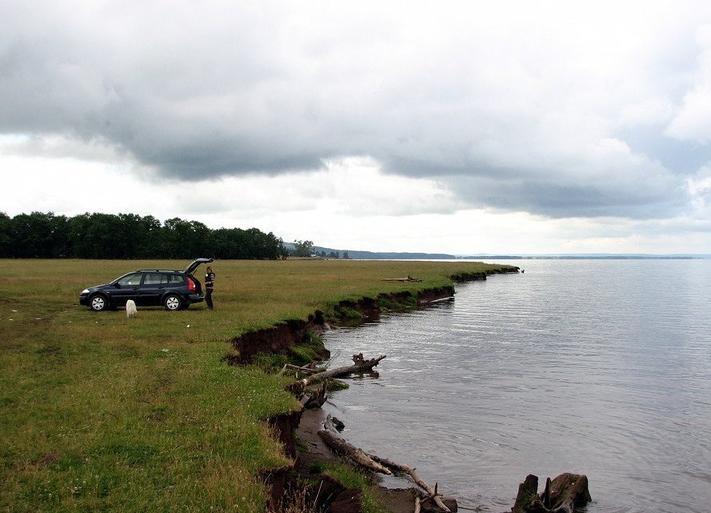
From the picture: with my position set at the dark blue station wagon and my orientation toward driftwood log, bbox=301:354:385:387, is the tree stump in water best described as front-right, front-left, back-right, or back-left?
front-right

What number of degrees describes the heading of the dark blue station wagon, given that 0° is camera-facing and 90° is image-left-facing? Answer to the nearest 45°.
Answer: approximately 90°

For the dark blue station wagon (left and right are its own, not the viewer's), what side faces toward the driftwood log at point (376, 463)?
left

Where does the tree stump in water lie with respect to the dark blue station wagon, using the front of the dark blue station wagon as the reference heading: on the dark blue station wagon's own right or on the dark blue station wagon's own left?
on the dark blue station wagon's own left

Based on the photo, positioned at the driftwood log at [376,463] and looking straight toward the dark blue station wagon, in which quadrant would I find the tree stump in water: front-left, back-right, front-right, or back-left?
back-right

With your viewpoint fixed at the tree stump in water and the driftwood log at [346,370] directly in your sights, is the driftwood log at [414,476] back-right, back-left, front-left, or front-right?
front-left

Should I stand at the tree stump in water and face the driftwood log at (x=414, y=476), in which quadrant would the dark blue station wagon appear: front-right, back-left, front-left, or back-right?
front-right

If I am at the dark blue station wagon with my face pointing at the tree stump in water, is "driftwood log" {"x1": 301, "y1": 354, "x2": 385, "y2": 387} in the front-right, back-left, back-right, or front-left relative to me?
front-left

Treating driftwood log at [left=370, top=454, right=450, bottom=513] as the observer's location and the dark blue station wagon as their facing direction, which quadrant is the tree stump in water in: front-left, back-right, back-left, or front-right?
back-right

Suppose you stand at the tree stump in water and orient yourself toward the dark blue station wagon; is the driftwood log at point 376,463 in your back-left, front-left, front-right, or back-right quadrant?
front-left

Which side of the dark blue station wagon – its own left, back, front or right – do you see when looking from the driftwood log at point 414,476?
left

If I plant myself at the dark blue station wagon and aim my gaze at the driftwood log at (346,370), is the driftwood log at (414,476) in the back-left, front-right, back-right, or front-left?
front-right

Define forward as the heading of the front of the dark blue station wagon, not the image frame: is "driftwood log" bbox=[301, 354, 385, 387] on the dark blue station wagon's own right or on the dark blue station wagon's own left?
on the dark blue station wagon's own left
